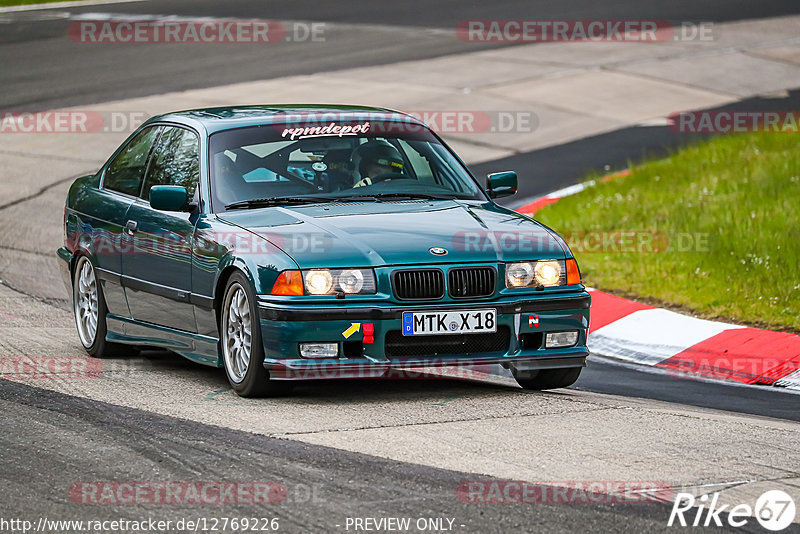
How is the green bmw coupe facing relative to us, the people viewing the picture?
facing the viewer and to the right of the viewer

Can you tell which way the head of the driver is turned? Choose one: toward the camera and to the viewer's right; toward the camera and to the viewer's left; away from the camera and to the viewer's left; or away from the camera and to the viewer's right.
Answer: toward the camera and to the viewer's right
